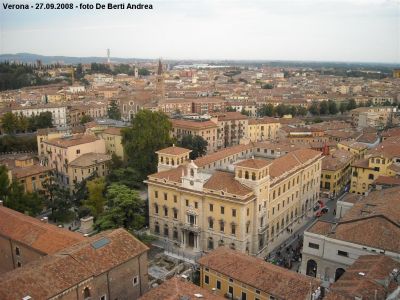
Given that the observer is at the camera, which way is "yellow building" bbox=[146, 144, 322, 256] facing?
facing the viewer and to the left of the viewer

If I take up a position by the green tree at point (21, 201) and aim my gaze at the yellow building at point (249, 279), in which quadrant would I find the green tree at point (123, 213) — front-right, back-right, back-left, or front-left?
front-left

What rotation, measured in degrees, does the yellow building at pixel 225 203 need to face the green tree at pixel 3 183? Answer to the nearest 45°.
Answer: approximately 45° to its right

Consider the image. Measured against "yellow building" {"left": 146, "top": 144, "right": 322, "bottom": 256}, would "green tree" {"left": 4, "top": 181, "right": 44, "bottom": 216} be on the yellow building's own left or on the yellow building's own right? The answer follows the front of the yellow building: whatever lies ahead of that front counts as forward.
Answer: on the yellow building's own right

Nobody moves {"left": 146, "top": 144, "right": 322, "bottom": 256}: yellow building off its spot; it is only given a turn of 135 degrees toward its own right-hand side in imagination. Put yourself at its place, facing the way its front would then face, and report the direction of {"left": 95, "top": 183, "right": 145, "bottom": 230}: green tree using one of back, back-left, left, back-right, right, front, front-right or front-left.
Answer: left
